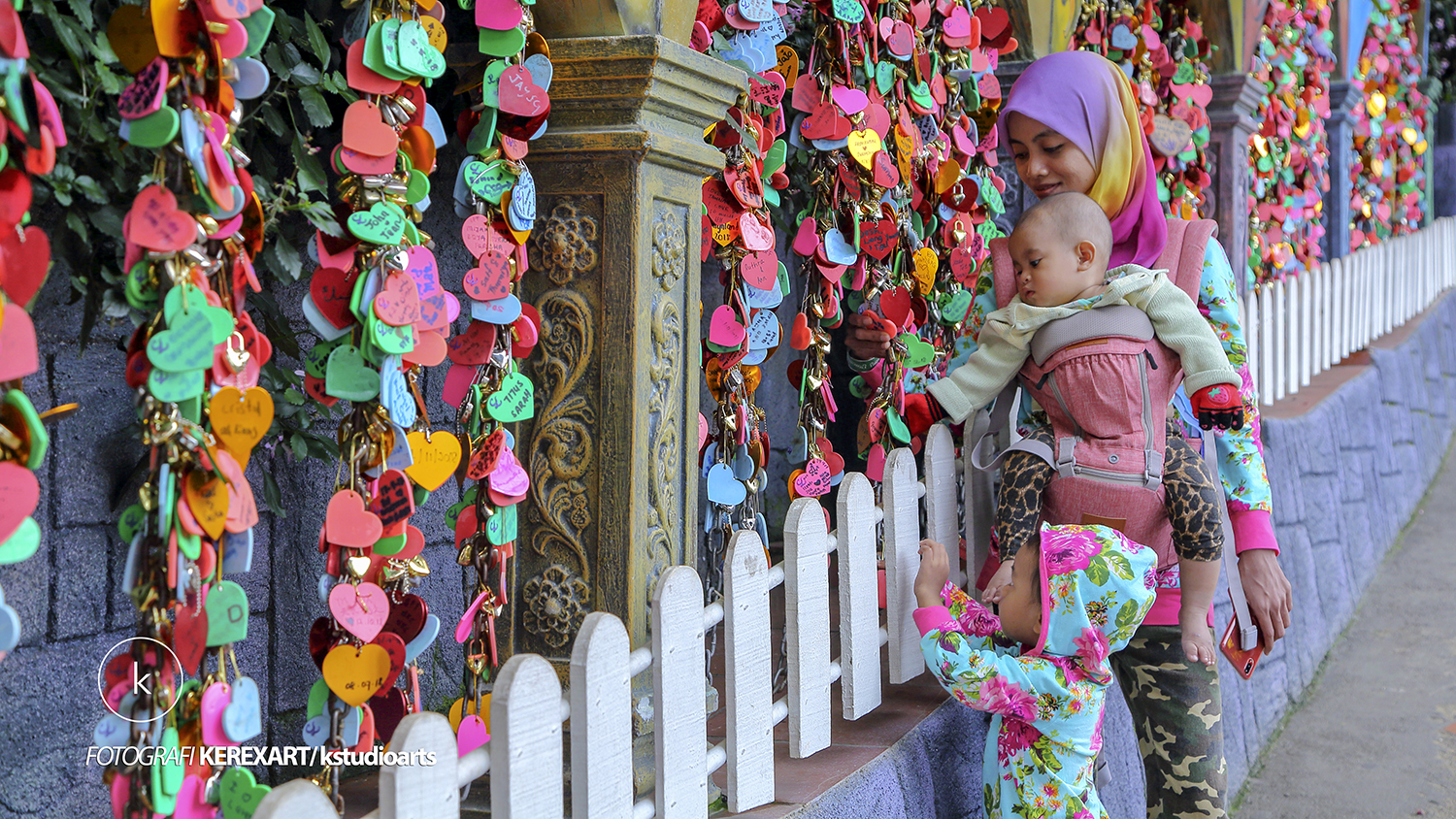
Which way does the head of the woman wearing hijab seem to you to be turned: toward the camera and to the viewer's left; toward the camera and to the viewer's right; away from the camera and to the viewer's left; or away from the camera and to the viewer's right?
toward the camera and to the viewer's left

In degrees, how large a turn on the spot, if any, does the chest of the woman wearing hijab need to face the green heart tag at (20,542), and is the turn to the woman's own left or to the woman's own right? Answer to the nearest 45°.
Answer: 0° — they already face it

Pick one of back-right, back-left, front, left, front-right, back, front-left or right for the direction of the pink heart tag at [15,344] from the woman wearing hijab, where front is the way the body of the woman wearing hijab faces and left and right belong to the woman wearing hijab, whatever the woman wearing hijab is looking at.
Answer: front

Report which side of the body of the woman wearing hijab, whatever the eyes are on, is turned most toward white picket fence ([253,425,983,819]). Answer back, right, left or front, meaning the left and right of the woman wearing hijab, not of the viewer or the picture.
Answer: front

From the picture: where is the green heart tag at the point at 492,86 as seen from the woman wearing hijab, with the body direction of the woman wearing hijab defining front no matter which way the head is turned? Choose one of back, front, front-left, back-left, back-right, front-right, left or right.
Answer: front

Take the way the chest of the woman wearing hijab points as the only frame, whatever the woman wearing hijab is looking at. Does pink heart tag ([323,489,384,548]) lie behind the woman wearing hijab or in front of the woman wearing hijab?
in front

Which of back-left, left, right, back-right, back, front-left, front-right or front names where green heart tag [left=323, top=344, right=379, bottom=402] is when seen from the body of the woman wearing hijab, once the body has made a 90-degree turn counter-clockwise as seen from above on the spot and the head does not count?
right

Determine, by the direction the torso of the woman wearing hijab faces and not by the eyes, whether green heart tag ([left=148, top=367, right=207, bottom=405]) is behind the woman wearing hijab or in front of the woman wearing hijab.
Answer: in front

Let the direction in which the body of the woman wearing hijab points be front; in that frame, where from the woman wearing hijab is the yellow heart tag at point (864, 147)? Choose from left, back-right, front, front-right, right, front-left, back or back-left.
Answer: front-right

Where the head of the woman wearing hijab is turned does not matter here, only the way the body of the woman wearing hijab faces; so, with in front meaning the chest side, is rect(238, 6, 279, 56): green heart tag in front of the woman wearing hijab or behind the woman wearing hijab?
in front

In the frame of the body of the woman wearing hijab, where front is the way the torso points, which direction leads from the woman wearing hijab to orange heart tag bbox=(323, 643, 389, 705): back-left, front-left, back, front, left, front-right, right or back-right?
front

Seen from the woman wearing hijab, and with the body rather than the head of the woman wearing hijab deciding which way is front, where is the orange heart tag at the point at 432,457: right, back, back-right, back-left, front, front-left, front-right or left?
front

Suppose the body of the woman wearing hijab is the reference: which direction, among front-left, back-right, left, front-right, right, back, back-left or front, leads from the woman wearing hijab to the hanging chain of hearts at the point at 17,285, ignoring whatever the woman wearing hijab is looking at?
front

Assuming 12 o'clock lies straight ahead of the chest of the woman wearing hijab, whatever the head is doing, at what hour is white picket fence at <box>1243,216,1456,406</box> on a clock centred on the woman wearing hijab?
The white picket fence is roughly at 5 o'clock from the woman wearing hijab.

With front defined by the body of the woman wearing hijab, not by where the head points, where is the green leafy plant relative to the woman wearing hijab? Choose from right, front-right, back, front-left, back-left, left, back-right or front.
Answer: front

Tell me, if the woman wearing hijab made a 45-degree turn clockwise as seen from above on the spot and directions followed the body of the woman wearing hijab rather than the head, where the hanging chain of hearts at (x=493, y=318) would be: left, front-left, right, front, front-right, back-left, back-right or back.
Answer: front-left

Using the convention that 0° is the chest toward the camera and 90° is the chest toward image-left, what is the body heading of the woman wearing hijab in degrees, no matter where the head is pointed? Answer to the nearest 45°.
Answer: approximately 45°

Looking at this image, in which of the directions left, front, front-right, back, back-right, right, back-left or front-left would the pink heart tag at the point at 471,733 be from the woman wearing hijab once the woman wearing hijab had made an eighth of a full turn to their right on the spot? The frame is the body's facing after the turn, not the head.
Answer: front-left

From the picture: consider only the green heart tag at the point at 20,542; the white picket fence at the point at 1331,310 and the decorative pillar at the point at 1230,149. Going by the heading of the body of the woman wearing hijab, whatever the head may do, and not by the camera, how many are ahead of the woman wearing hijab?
1

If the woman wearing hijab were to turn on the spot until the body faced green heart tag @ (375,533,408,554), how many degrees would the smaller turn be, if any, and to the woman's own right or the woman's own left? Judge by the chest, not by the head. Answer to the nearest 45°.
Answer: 0° — they already face it
